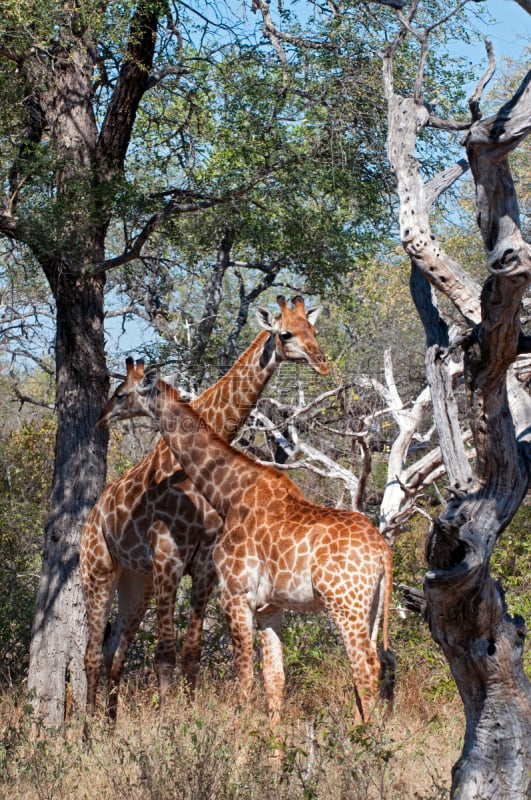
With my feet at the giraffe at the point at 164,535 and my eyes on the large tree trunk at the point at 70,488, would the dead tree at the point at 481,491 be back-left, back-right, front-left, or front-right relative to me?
back-left

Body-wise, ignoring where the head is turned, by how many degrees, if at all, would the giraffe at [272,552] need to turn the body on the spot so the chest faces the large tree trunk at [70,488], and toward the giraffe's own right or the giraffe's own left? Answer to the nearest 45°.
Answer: approximately 45° to the giraffe's own right

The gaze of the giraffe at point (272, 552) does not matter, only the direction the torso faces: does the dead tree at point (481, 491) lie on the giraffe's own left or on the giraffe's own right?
on the giraffe's own left

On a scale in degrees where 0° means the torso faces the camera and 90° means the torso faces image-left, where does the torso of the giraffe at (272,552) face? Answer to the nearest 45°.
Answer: approximately 90°

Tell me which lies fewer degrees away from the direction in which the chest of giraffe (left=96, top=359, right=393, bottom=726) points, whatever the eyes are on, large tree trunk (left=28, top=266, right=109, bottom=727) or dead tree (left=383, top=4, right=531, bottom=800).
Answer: the large tree trunk
